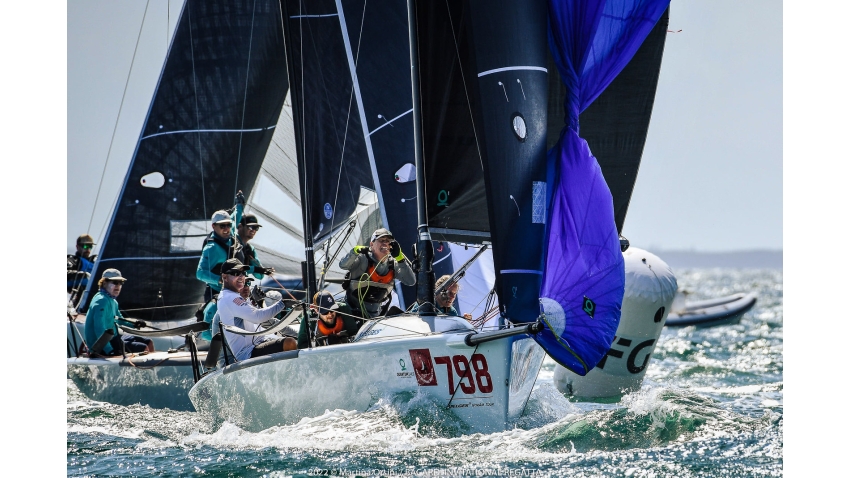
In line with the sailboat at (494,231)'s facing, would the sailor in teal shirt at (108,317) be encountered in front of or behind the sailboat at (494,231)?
behind

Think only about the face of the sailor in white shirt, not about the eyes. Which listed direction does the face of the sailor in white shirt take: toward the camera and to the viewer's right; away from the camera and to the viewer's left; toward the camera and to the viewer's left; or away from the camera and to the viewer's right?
toward the camera and to the viewer's right
